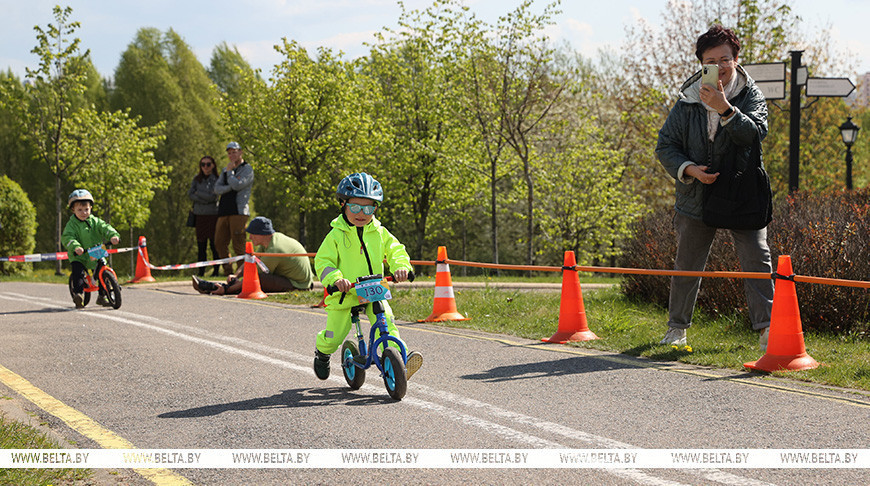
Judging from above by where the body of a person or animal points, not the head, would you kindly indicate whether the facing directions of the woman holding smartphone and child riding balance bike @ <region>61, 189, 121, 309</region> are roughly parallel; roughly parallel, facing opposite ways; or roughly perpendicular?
roughly perpendicular

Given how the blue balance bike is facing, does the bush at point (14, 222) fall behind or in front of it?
behind

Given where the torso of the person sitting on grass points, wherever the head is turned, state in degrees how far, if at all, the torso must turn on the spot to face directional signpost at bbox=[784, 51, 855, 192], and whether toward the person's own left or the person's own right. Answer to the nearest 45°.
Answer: approximately 180°

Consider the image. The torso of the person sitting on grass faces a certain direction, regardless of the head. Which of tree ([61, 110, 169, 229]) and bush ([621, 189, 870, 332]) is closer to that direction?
the tree

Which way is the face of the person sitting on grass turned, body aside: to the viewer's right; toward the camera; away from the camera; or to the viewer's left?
to the viewer's left

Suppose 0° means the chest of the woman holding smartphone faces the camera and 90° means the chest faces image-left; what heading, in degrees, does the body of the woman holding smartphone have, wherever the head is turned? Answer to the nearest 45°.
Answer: approximately 0°

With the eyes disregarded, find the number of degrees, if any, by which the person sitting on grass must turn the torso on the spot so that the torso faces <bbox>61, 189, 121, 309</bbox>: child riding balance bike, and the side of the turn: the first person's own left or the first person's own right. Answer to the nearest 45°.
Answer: approximately 45° to the first person's own left

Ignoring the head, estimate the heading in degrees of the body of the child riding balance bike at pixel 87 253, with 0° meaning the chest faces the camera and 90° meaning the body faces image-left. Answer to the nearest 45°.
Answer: approximately 315°

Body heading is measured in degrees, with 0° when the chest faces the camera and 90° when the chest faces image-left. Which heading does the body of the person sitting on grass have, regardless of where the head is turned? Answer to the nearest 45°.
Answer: approximately 90°

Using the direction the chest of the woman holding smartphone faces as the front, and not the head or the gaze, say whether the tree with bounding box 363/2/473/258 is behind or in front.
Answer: behind
